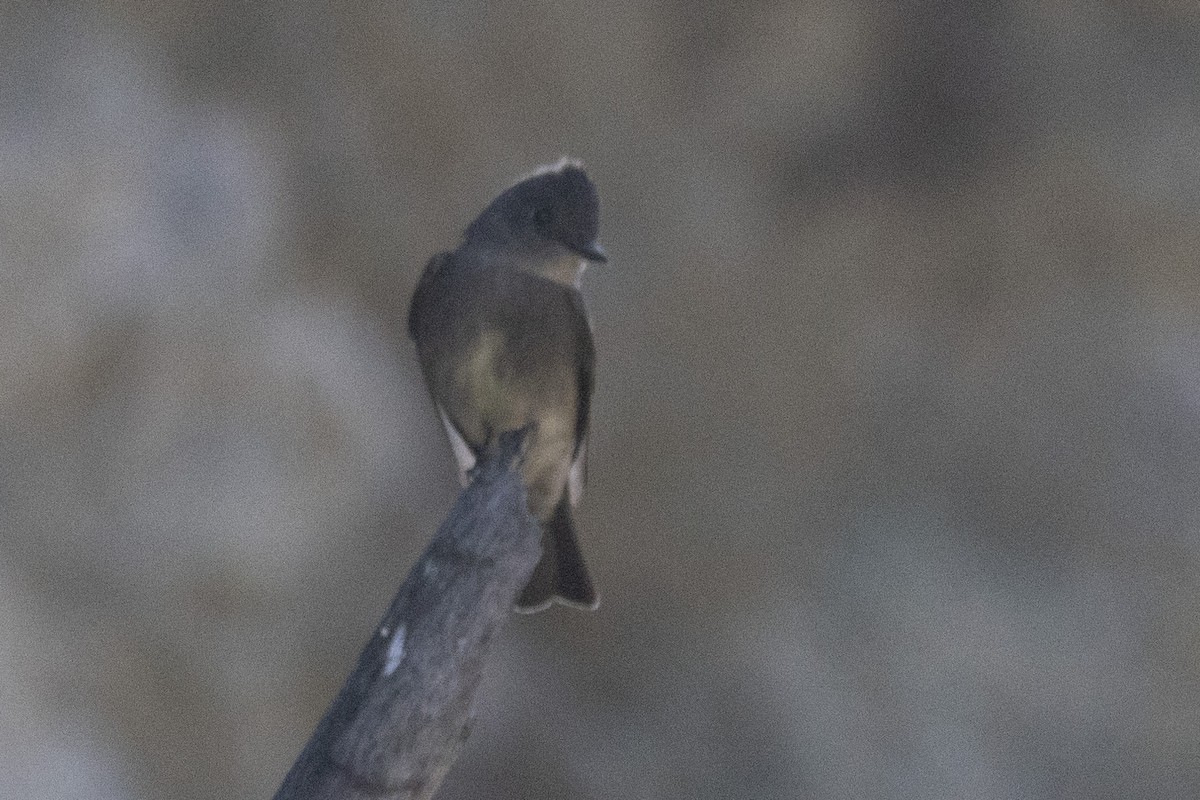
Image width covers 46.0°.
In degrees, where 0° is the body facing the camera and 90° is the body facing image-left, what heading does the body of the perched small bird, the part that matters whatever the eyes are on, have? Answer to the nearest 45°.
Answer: approximately 0°
